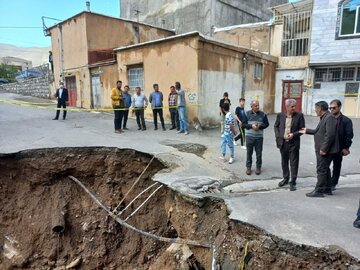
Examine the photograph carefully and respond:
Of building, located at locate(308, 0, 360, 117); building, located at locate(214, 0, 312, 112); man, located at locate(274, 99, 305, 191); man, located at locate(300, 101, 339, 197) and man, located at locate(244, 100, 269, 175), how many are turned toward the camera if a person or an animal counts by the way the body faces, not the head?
4

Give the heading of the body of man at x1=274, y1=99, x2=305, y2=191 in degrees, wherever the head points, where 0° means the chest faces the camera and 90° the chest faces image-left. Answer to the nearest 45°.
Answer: approximately 0°

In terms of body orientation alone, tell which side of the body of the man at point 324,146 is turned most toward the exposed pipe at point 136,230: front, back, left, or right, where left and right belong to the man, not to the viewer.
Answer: front

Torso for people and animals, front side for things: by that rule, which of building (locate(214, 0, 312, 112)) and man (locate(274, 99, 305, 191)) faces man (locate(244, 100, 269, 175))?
the building

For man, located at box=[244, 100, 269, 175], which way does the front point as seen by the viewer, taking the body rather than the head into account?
toward the camera

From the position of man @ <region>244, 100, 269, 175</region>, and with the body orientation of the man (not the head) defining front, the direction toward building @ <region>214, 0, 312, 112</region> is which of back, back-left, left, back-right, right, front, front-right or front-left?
back

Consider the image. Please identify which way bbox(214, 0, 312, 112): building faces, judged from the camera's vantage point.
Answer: facing the viewer

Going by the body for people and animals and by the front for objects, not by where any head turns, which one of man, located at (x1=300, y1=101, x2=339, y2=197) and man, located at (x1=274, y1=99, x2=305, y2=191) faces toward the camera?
man, located at (x1=274, y1=99, x2=305, y2=191)

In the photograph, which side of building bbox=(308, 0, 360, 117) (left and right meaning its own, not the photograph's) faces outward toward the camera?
front

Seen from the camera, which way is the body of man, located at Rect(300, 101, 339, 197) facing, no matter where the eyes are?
to the viewer's left

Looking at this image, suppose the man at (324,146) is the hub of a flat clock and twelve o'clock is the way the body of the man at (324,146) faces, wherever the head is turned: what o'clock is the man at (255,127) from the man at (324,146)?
the man at (255,127) is roughly at 1 o'clock from the man at (324,146).

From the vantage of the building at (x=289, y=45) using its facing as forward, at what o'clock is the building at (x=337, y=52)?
the building at (x=337, y=52) is roughly at 10 o'clock from the building at (x=289, y=45).

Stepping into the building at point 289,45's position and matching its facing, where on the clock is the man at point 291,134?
The man is roughly at 12 o'clock from the building.

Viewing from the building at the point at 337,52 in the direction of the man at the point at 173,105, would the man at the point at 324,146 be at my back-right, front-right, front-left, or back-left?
front-left

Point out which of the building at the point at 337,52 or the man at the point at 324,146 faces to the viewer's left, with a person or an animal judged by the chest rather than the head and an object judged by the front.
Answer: the man

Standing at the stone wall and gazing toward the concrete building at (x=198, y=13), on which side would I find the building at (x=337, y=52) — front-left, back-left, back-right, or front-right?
front-right

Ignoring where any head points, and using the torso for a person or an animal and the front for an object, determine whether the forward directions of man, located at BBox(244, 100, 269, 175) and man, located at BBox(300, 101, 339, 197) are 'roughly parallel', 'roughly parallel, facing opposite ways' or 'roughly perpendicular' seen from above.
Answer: roughly perpendicular

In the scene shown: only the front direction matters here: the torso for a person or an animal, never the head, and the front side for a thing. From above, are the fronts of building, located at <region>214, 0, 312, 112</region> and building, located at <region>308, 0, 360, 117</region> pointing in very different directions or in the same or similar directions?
same or similar directions
